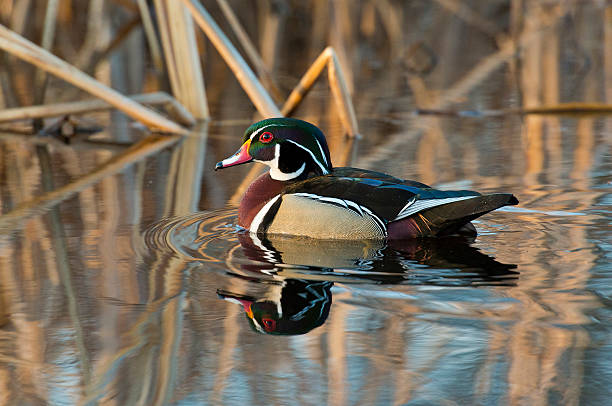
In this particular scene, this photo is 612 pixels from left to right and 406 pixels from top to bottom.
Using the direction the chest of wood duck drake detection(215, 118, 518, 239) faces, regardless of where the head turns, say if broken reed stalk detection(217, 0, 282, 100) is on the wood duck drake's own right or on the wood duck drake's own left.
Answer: on the wood duck drake's own right

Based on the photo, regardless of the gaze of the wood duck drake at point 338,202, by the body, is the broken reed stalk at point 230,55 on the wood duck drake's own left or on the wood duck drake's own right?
on the wood duck drake's own right

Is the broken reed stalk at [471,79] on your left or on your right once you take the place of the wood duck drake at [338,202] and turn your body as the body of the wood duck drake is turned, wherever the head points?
on your right

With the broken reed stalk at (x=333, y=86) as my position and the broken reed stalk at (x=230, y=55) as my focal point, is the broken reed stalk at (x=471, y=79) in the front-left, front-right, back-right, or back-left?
back-right

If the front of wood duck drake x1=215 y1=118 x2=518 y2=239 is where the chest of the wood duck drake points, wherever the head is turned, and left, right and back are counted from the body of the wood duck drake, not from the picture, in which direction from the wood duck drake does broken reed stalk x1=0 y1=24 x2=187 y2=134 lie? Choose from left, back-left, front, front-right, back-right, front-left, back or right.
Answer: front-right

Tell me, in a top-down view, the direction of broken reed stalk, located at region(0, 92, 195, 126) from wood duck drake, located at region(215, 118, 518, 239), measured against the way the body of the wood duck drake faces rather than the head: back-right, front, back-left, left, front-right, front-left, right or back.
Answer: front-right

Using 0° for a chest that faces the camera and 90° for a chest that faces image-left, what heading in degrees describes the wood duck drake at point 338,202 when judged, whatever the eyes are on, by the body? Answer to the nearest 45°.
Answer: approximately 90°

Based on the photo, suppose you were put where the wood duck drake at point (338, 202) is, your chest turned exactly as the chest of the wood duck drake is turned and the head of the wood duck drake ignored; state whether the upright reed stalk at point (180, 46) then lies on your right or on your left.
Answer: on your right

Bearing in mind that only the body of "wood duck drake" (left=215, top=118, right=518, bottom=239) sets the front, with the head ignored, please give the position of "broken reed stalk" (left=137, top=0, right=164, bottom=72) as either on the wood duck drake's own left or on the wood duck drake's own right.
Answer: on the wood duck drake's own right
